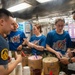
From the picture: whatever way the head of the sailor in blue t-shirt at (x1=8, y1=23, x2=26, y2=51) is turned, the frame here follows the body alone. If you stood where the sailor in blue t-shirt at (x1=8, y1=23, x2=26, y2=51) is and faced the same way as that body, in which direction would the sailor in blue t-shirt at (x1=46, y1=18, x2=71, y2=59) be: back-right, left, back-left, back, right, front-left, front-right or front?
front-left

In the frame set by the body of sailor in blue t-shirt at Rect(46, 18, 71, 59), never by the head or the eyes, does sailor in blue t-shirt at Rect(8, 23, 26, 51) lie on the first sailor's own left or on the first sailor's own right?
on the first sailor's own right

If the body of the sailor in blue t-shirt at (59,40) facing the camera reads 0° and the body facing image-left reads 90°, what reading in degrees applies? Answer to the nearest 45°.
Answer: approximately 0°
